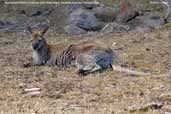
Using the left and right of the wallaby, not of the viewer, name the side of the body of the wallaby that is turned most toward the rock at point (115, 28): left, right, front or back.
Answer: right

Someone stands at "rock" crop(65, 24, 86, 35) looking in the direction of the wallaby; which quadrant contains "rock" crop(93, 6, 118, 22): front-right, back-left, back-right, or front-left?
back-left

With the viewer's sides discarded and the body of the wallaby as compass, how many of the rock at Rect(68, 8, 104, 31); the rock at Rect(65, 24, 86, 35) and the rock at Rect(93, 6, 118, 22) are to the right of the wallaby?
3

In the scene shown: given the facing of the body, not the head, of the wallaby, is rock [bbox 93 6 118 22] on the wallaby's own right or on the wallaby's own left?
on the wallaby's own right

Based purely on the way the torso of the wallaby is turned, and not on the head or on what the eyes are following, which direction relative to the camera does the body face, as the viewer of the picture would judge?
to the viewer's left

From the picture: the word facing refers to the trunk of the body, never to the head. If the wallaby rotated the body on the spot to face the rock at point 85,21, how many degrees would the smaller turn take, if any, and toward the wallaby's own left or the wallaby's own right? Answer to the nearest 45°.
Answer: approximately 90° to the wallaby's own right

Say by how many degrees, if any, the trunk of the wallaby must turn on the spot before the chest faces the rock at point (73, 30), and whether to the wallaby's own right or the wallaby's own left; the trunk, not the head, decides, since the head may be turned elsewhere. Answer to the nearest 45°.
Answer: approximately 90° to the wallaby's own right

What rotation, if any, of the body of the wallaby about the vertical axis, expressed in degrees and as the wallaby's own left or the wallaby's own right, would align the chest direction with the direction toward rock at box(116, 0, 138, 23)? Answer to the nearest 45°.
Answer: approximately 90° to the wallaby's own right

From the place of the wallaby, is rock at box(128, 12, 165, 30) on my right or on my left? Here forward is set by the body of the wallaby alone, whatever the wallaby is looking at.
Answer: on my right
